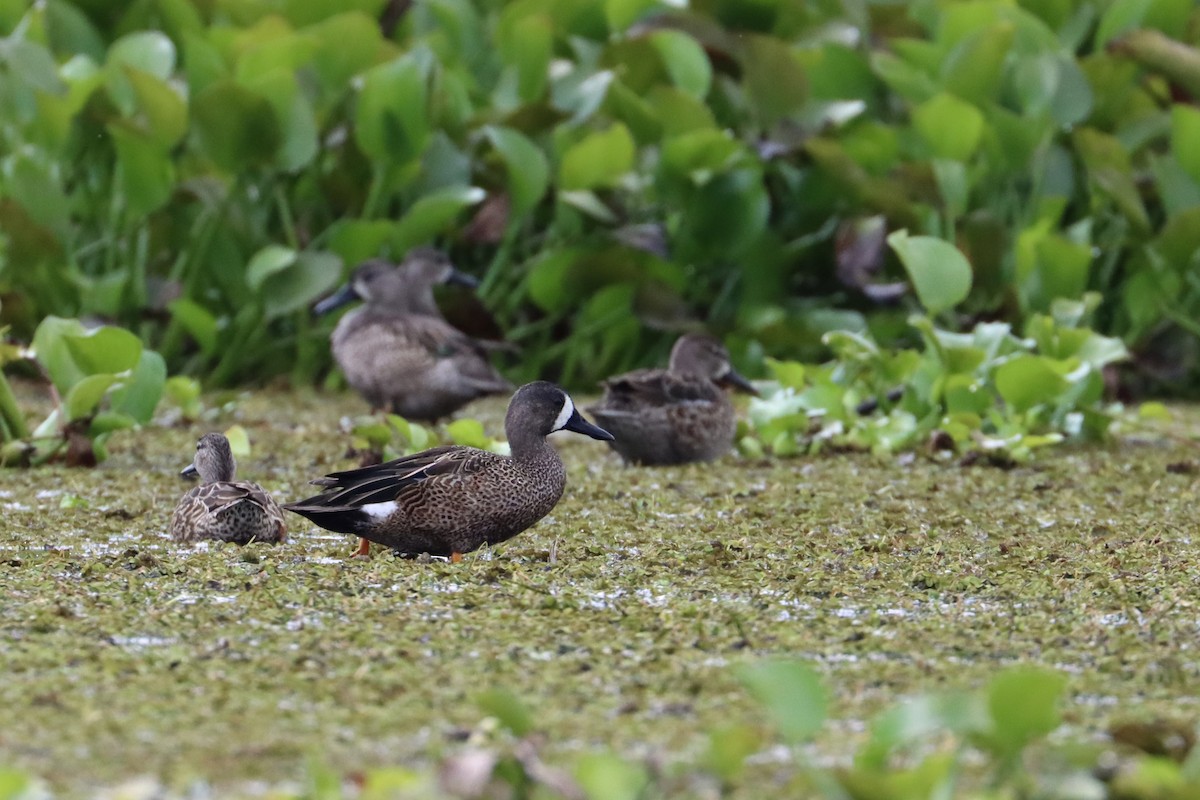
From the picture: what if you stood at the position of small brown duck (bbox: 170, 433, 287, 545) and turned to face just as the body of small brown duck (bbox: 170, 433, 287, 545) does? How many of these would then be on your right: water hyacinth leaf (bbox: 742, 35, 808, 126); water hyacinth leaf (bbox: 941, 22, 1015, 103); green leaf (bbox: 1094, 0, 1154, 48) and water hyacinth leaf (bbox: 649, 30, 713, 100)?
4

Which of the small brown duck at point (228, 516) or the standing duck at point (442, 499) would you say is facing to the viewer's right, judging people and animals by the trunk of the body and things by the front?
the standing duck

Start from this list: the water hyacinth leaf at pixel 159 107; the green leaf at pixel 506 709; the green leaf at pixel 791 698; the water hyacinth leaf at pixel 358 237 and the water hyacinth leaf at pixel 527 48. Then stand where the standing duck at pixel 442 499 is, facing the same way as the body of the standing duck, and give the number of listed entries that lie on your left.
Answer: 3

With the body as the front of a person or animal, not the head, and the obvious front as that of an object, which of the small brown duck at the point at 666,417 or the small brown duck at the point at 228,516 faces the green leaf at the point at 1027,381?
the small brown duck at the point at 666,417

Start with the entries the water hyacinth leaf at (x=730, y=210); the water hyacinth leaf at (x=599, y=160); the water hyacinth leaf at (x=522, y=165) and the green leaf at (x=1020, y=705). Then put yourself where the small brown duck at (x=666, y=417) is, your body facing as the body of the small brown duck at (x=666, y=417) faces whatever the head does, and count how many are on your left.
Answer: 3

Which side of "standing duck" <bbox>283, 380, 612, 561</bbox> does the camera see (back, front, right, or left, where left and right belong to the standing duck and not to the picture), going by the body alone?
right

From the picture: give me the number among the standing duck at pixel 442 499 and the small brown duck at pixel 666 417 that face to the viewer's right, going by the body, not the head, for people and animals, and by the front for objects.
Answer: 2

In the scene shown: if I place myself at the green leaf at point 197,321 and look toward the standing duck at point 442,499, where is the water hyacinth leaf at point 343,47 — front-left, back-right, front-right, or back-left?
back-left

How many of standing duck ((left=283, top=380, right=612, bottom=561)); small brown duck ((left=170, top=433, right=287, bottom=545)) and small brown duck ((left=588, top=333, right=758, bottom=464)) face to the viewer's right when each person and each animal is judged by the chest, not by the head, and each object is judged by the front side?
2

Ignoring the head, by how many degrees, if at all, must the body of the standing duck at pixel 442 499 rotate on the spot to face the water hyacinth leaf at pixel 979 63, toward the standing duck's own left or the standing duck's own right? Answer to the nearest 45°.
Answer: approximately 45° to the standing duck's own left

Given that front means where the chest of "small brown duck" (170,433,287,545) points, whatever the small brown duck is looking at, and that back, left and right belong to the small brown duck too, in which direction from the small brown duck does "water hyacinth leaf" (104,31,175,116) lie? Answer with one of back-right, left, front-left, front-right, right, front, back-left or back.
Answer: front-right

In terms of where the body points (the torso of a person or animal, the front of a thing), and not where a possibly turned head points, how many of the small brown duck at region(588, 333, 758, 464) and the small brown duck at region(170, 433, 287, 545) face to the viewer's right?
1

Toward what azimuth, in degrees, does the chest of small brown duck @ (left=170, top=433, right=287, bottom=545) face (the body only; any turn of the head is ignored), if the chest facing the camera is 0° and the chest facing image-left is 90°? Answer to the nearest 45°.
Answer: approximately 135°

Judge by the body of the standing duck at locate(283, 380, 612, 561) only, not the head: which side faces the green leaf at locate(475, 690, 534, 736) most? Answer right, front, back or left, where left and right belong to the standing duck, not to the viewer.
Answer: right

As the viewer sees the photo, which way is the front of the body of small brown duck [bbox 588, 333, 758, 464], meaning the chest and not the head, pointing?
to the viewer's right

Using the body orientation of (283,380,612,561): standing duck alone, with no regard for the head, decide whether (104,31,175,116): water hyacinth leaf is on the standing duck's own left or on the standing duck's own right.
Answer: on the standing duck's own left
